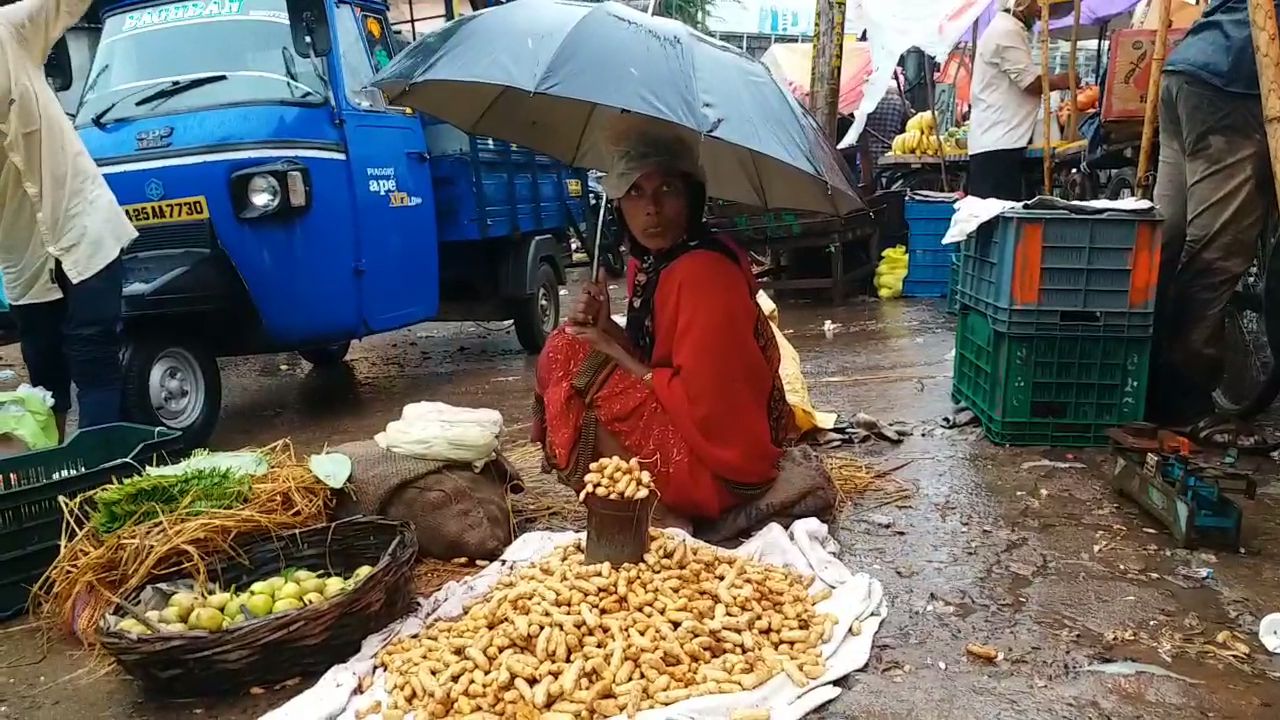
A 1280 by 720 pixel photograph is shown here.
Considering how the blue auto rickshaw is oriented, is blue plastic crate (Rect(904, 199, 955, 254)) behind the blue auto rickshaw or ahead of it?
behind

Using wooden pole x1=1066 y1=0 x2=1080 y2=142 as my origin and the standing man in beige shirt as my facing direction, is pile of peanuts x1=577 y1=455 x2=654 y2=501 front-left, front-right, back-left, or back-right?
front-left

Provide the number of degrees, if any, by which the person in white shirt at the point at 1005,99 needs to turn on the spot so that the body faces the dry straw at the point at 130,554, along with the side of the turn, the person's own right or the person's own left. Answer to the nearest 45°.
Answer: approximately 90° to the person's own right

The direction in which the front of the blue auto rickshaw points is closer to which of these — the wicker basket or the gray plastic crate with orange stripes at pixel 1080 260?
the wicker basket

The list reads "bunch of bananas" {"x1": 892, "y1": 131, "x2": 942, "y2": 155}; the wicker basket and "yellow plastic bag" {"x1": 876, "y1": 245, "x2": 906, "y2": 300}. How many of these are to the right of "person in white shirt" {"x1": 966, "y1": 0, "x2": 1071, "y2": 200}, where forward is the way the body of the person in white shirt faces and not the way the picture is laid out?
1

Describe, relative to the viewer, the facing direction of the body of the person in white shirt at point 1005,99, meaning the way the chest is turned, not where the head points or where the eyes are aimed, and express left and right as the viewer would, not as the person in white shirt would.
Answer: facing to the right of the viewer

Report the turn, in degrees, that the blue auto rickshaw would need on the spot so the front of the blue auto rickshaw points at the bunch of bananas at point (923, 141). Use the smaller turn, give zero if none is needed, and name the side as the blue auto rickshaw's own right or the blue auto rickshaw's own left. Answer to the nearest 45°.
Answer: approximately 180°
